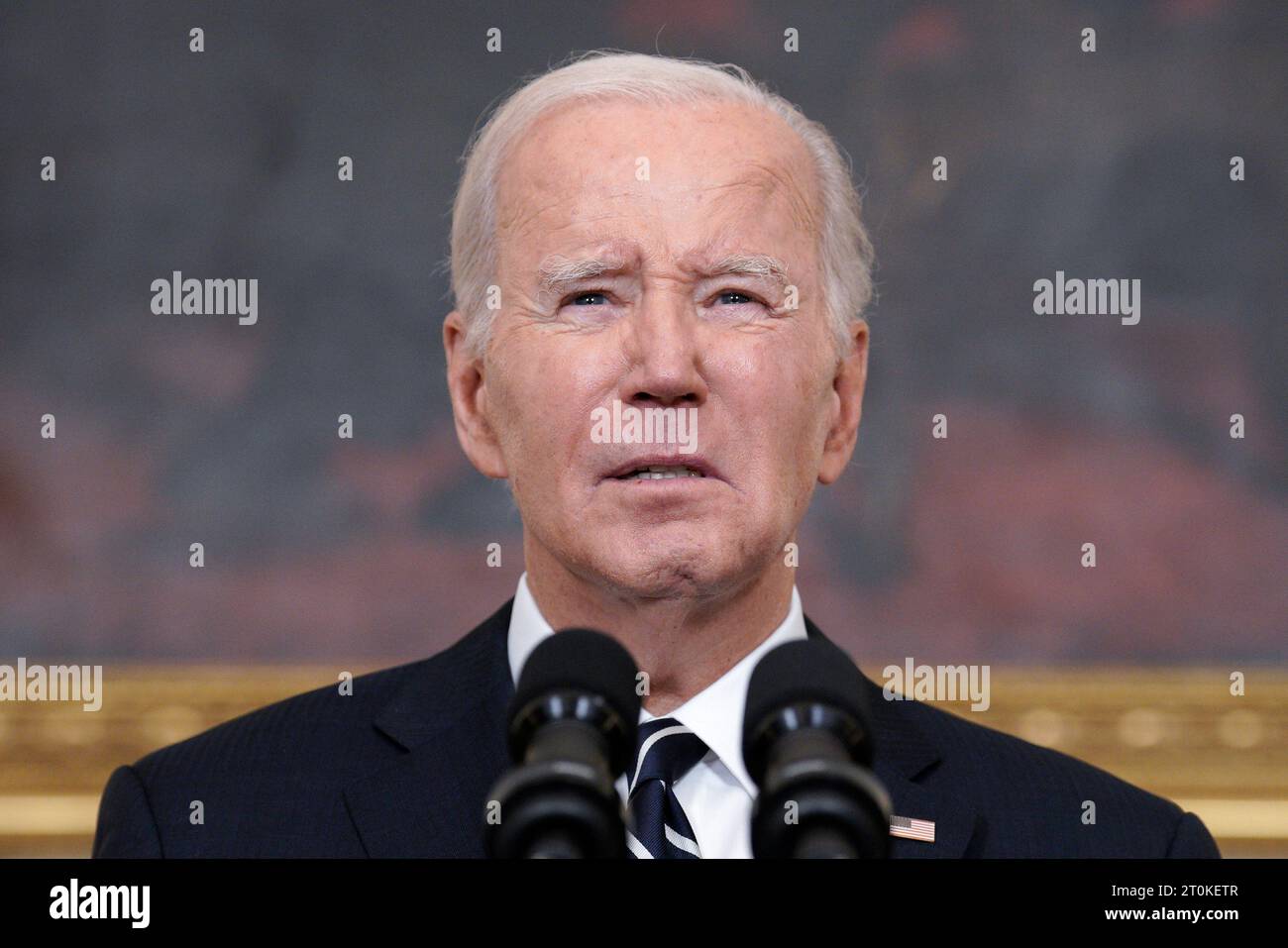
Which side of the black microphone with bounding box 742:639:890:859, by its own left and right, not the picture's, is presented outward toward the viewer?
back

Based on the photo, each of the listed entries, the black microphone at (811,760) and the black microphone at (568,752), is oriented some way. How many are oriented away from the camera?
2

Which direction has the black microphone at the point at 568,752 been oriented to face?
away from the camera
